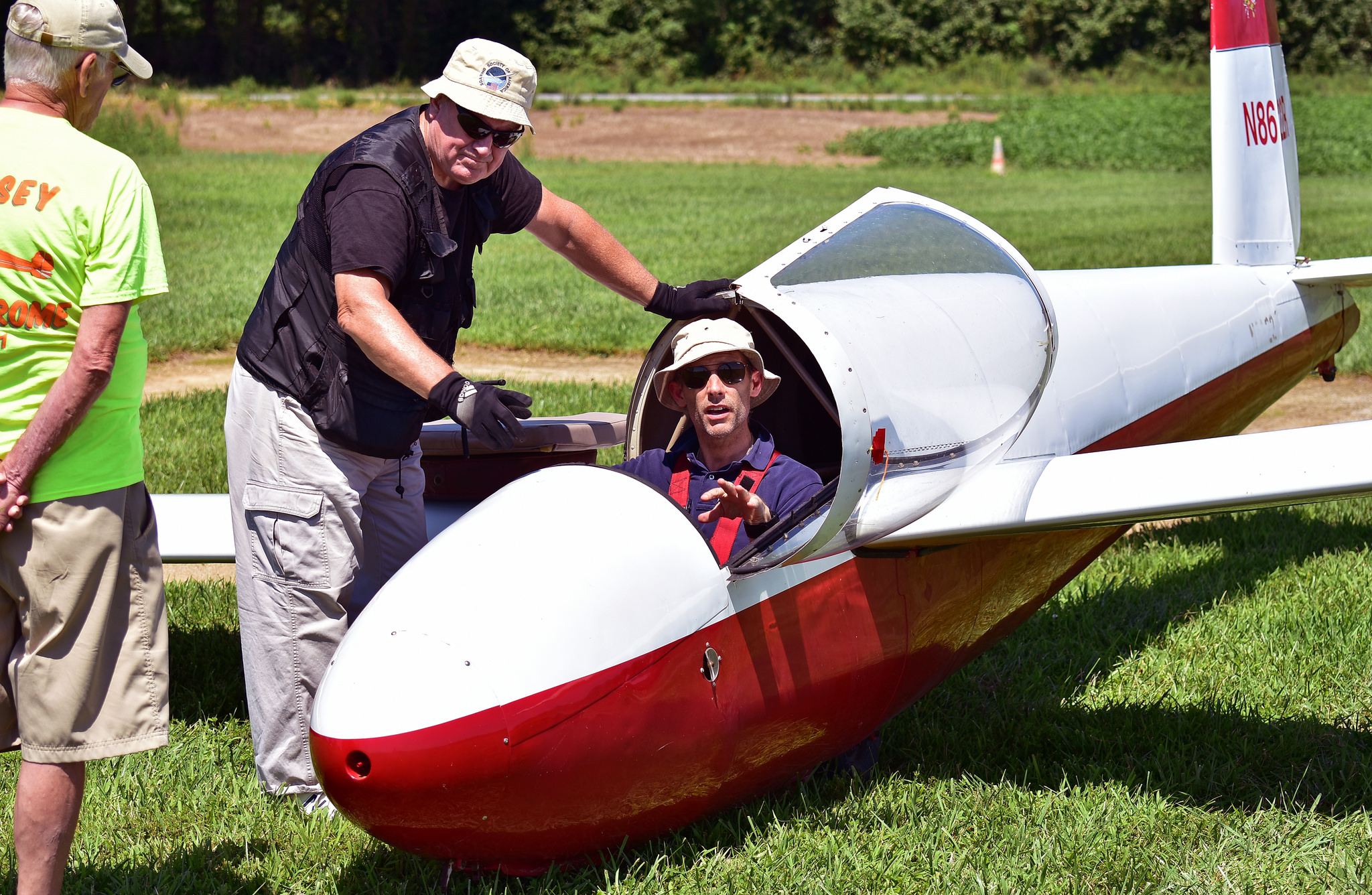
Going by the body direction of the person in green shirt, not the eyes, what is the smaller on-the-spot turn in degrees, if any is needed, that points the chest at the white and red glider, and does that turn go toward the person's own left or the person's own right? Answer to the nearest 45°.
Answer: approximately 45° to the person's own right

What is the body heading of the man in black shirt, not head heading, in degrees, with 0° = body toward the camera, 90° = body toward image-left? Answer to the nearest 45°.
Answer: approximately 315°

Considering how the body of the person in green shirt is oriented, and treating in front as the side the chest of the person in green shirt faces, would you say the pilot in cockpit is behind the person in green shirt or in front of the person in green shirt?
in front

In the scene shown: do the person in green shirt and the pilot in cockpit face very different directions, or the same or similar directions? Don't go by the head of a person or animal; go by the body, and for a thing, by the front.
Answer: very different directions

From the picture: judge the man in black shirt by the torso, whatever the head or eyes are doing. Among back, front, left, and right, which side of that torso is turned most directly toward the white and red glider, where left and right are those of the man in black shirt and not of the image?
front

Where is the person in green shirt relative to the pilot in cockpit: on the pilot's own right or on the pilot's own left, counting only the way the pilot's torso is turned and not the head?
on the pilot's own right

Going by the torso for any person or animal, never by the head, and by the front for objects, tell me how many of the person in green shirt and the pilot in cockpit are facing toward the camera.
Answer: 1

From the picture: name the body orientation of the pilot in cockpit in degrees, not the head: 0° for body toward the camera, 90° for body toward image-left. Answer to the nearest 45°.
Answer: approximately 0°

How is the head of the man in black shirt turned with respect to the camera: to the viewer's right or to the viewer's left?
to the viewer's right

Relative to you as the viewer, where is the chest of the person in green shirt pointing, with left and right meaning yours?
facing away from the viewer and to the right of the viewer

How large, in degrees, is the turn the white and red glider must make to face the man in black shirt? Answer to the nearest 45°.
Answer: approximately 45° to its right
